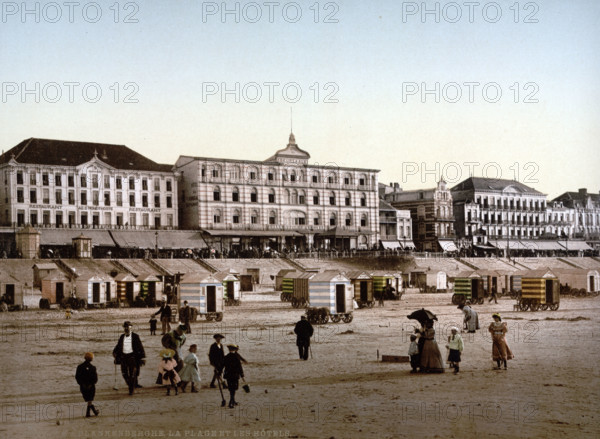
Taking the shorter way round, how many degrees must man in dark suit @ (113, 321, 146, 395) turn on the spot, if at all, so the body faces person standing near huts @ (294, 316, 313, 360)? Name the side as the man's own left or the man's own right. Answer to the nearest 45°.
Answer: approximately 135° to the man's own left

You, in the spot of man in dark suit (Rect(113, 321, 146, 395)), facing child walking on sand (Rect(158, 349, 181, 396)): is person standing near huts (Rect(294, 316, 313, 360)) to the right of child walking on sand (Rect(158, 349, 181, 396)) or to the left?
left
